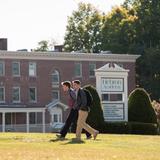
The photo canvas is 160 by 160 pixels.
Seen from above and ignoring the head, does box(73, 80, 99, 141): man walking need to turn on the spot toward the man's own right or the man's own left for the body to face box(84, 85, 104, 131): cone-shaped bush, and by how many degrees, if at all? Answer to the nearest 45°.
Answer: approximately 90° to the man's own right

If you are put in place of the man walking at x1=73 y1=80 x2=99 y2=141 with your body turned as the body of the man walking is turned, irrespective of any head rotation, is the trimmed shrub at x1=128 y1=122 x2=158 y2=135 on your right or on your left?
on your right

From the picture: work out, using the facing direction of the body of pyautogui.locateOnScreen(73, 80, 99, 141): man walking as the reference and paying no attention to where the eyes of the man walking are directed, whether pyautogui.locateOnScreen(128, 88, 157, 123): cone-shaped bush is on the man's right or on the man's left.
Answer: on the man's right

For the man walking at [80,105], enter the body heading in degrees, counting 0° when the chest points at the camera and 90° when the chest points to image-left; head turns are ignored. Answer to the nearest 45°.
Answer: approximately 90°
